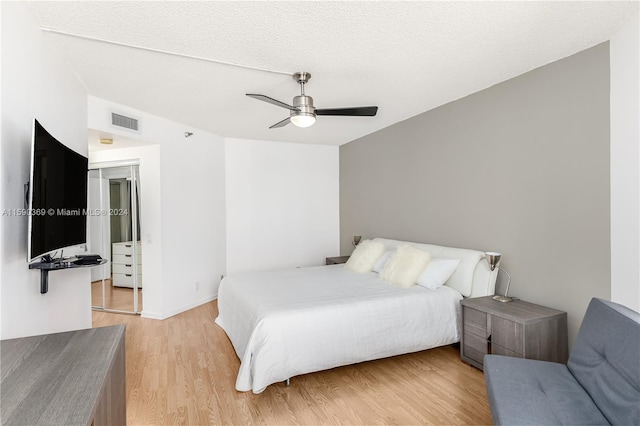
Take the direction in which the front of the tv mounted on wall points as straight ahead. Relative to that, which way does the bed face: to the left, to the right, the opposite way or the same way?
the opposite way

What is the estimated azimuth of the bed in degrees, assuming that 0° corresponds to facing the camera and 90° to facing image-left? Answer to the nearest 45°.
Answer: approximately 45°

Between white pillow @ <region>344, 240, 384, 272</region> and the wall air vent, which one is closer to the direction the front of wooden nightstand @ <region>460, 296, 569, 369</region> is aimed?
the wall air vent

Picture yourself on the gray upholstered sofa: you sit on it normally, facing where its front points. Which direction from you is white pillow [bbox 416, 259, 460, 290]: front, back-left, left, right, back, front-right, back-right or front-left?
front-right

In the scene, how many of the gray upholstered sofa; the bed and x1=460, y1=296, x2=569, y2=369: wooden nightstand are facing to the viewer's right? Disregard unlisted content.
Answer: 0

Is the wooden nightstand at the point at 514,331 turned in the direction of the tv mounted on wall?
yes

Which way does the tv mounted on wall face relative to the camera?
to the viewer's right

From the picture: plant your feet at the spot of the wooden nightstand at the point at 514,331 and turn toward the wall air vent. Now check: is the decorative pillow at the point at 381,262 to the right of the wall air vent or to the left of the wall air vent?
right

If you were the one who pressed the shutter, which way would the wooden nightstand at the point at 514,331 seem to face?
facing the viewer and to the left of the viewer

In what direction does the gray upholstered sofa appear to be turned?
to the viewer's left

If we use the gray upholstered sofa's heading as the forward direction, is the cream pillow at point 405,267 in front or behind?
in front

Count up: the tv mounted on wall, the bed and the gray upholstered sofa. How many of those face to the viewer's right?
1

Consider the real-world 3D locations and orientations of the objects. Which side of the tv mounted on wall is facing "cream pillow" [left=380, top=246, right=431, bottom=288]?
front
